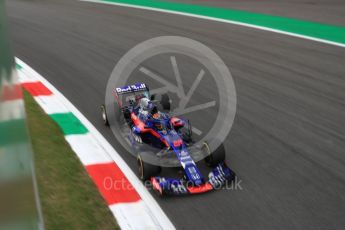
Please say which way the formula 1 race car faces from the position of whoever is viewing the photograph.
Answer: facing the viewer and to the right of the viewer
